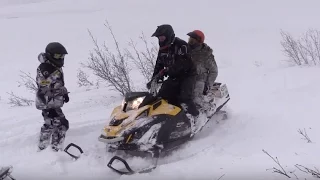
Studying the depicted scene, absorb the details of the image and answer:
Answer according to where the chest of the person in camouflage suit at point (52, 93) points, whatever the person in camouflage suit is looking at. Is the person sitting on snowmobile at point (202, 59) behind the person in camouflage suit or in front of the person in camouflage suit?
in front

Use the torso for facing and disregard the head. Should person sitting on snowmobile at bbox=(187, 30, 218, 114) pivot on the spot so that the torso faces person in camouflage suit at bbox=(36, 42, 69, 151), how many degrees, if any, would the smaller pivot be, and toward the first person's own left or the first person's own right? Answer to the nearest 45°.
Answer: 0° — they already face them

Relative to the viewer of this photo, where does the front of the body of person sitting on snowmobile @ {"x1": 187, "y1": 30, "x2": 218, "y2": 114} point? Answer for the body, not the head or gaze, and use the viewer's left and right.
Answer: facing the viewer and to the left of the viewer

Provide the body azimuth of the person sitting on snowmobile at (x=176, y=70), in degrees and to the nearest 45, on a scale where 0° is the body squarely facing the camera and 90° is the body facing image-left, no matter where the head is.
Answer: approximately 45°

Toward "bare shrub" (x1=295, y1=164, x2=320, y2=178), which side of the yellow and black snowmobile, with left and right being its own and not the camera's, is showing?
left

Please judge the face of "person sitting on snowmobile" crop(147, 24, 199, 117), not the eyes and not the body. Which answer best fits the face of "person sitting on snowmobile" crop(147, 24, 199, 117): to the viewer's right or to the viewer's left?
to the viewer's left

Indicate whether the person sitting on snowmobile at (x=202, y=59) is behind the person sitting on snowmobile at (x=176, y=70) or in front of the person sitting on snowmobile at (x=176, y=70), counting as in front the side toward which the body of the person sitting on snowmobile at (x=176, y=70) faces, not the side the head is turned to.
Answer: behind
